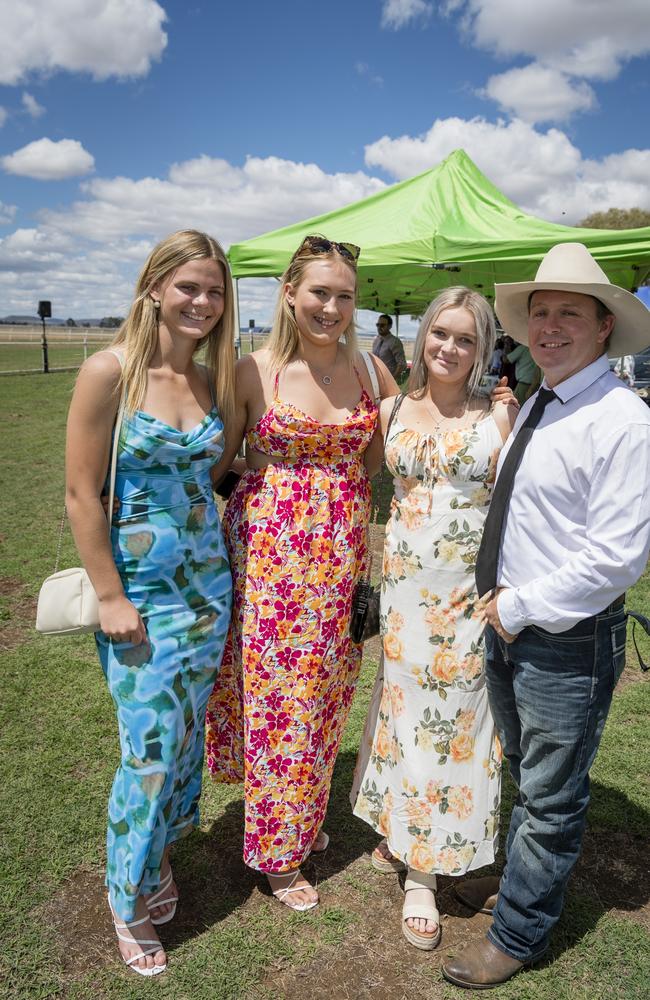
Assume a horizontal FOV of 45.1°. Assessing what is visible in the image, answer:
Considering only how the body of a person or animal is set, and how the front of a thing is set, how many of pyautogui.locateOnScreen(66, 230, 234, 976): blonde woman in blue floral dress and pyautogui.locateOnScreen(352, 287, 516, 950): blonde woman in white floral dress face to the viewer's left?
0

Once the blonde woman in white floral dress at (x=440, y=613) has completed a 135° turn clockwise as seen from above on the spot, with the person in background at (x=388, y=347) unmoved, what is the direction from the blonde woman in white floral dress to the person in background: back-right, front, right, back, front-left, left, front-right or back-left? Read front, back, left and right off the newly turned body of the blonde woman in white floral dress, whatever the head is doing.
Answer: front-right

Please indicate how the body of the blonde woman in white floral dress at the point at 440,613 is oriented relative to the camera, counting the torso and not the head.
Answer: toward the camera

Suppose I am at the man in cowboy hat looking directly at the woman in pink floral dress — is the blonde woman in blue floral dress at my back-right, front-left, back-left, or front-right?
front-left

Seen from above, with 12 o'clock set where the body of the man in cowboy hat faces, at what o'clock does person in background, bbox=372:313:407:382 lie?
The person in background is roughly at 4 o'clock from the man in cowboy hat.

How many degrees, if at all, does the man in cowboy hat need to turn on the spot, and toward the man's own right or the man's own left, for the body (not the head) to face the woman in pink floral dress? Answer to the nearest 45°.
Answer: approximately 45° to the man's own right

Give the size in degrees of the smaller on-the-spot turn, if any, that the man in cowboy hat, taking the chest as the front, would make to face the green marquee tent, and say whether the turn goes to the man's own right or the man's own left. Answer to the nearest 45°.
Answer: approximately 135° to the man's own right

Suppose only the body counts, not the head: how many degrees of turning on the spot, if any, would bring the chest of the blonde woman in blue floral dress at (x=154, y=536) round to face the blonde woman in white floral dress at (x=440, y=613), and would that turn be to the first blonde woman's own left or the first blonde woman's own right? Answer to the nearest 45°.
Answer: approximately 45° to the first blonde woman's own left

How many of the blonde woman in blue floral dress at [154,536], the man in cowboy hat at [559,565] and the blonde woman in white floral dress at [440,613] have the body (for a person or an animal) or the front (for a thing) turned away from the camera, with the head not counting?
0

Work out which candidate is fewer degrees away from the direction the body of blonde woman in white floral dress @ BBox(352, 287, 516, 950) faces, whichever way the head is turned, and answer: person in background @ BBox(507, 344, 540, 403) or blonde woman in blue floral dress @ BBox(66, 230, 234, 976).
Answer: the blonde woman in blue floral dress

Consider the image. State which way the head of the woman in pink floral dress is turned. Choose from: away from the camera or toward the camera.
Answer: toward the camera

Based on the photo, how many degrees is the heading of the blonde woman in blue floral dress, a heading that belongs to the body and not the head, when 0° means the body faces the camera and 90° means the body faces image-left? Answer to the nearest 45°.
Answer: approximately 315°

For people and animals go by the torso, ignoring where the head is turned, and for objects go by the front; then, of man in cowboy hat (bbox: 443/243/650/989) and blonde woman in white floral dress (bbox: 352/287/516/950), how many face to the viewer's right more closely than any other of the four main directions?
0
